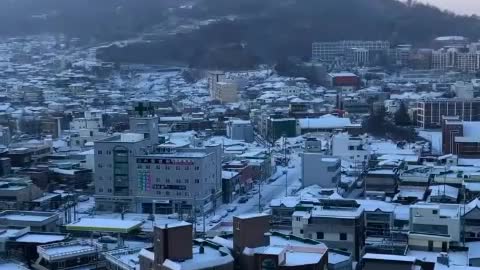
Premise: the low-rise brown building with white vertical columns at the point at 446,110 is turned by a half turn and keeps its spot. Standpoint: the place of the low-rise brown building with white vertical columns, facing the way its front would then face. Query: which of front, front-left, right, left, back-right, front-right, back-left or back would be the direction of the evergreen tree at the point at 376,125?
back-left

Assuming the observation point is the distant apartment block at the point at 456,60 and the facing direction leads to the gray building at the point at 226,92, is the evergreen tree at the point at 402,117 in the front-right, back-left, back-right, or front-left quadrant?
front-left

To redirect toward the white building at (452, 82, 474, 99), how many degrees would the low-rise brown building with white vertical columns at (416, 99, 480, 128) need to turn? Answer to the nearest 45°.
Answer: approximately 180°

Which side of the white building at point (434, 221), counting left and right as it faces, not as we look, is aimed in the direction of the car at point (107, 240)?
right

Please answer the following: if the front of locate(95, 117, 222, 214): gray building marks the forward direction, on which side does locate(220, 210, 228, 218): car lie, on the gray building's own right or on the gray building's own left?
on the gray building's own left

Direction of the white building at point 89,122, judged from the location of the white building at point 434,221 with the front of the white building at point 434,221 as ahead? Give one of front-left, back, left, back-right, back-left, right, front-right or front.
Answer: back-right

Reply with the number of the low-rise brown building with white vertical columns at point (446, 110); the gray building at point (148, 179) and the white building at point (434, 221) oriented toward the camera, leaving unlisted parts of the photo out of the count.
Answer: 3

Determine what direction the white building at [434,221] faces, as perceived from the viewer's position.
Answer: facing the viewer

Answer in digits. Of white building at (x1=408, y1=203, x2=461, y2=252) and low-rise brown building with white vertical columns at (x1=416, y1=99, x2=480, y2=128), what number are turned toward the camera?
2

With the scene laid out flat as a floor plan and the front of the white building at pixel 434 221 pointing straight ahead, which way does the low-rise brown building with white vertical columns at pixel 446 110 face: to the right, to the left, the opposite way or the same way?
the same way

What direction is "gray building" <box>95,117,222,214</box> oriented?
toward the camera

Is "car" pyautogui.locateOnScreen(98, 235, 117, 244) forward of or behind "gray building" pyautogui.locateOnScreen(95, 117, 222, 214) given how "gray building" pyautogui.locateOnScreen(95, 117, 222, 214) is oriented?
forward

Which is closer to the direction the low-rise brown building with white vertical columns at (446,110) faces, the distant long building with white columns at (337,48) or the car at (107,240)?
the car

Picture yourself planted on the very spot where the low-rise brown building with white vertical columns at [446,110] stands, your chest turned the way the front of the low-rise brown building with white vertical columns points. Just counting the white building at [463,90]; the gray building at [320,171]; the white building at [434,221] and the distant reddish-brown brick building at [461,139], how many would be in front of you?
3

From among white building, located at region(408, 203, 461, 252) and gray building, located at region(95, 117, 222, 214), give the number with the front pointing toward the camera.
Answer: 2

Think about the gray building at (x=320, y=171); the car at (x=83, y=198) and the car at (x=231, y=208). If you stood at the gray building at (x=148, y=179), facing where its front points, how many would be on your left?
2

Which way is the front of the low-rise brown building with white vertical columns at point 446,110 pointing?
toward the camera

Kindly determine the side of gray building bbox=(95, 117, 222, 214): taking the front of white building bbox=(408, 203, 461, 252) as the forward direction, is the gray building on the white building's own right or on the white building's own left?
on the white building's own right

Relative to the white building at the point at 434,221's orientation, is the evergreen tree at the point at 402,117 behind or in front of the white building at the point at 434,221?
behind

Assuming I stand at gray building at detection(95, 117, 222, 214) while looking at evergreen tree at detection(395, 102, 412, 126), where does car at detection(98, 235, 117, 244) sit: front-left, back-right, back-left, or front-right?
back-right
